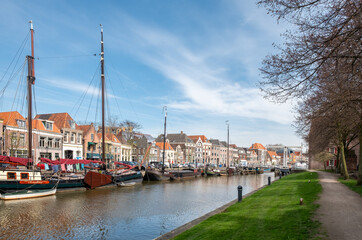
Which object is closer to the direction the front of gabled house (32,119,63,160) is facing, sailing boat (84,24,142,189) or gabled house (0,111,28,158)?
the sailing boat

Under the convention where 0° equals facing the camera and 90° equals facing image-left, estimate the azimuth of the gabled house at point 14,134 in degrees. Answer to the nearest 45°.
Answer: approximately 315°
